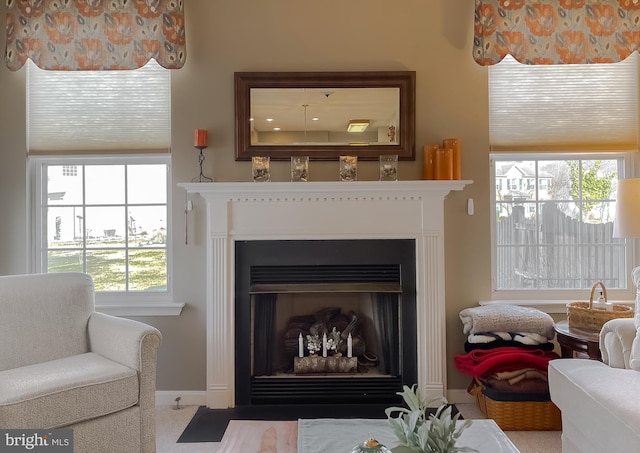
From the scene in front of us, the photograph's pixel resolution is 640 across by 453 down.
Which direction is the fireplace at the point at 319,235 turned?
toward the camera

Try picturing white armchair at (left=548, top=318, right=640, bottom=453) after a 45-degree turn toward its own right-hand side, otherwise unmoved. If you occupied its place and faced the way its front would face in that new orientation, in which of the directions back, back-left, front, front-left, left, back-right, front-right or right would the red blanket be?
front-right

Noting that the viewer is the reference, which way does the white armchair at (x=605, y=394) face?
facing the viewer and to the left of the viewer

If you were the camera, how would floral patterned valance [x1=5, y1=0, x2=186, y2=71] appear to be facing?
facing the viewer

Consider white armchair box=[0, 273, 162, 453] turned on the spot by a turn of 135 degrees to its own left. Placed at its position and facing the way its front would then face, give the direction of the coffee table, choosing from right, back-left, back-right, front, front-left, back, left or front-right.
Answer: back-right

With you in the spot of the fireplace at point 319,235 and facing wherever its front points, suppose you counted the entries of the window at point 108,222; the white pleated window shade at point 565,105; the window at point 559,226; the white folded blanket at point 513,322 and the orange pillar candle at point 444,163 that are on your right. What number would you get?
1

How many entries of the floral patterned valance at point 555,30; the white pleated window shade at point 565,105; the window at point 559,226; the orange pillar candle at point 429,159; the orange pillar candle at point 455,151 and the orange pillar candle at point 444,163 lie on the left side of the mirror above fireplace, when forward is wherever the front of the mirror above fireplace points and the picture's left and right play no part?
6

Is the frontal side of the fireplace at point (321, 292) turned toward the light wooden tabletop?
yes

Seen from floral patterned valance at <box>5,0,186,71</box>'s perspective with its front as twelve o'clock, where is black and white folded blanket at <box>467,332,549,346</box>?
The black and white folded blanket is roughly at 10 o'clock from the floral patterned valance.

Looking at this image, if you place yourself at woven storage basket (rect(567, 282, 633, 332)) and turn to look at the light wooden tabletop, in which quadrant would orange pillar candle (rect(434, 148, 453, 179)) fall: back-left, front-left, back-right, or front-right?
front-right

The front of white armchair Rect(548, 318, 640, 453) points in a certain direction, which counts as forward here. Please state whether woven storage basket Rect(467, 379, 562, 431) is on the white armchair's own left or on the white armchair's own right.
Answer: on the white armchair's own right

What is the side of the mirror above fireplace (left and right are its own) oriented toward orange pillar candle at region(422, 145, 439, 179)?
left

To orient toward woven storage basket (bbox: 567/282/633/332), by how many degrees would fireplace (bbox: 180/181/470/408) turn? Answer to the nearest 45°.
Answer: approximately 90° to its left

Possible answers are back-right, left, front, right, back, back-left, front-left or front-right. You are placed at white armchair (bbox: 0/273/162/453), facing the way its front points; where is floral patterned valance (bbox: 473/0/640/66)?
front-left

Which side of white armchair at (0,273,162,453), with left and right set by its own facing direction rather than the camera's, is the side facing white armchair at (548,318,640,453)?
front

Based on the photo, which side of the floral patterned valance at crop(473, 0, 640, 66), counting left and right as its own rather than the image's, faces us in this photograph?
front

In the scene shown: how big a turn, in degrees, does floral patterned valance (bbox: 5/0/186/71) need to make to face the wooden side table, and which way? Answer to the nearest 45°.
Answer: approximately 45° to its left
